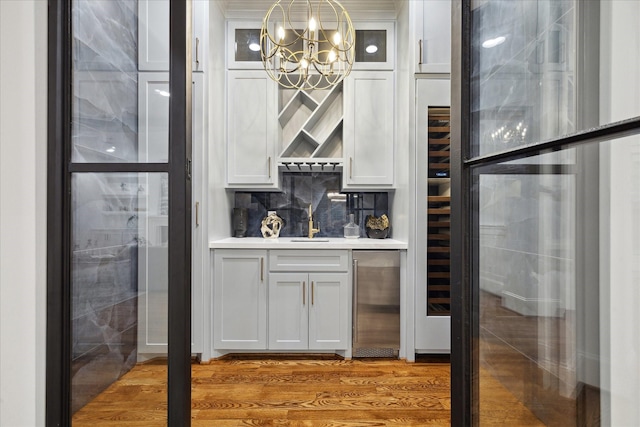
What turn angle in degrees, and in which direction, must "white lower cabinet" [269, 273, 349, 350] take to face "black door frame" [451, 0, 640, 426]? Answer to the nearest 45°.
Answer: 0° — it already faces it

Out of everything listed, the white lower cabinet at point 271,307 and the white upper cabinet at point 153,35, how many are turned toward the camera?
2

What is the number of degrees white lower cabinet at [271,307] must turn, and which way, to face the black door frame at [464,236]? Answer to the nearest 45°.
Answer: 0° — it already faces it

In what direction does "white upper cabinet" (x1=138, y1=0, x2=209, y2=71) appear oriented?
toward the camera

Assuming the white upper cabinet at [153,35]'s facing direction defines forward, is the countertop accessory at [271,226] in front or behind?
behind

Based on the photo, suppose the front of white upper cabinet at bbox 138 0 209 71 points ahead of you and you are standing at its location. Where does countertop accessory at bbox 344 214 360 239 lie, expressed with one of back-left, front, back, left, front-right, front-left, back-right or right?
back-left

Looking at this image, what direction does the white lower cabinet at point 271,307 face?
toward the camera

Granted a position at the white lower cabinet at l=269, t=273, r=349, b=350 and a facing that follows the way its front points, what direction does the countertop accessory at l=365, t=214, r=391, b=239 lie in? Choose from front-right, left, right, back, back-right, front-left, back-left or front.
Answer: back-left

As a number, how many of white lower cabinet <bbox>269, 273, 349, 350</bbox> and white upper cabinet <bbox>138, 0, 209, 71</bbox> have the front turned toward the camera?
2

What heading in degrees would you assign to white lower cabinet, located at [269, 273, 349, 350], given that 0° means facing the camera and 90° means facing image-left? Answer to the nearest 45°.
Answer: approximately 0°
